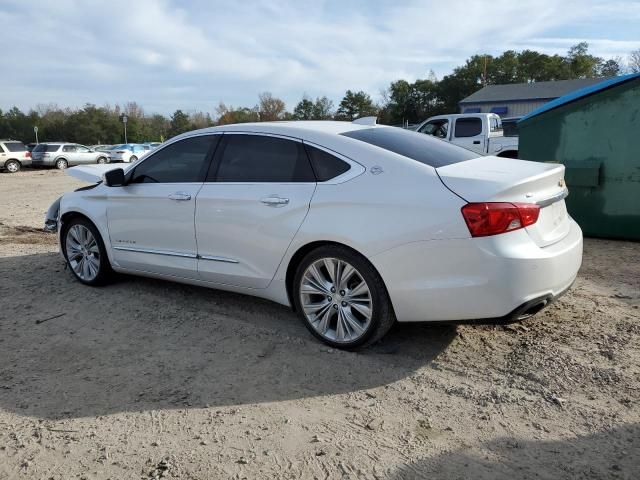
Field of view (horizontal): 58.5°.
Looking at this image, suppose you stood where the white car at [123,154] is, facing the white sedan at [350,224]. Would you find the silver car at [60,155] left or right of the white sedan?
right

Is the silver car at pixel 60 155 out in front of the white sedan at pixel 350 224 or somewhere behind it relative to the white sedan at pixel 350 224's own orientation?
in front

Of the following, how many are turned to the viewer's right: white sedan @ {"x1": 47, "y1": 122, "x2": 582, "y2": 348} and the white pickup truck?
0

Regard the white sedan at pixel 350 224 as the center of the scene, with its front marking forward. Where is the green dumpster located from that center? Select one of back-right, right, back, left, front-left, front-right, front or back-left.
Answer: right

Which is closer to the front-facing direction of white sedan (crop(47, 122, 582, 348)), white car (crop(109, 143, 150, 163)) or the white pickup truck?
the white car

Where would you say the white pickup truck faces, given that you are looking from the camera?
facing to the left of the viewer

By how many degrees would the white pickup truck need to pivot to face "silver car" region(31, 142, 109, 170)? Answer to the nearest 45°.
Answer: approximately 45° to its right

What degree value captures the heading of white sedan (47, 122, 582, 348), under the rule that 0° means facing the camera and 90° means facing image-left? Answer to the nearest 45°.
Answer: approximately 135°

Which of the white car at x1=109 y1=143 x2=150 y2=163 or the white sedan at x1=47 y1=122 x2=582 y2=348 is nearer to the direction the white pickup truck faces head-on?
the white car

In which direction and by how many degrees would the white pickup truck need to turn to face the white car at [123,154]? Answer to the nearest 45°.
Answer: approximately 45° to its right

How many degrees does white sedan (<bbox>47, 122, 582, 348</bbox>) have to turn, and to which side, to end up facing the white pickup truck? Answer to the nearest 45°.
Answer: approximately 45° to its right

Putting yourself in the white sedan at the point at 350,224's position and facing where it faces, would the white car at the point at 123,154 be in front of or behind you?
in front

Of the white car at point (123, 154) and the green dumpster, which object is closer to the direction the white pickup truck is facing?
the white car
